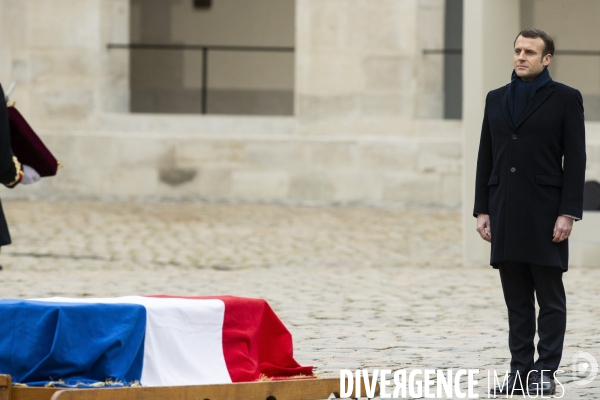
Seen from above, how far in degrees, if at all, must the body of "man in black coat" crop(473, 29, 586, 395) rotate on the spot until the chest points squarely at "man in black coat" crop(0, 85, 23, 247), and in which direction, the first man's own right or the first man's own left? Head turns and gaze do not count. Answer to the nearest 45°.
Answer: approximately 90° to the first man's own right

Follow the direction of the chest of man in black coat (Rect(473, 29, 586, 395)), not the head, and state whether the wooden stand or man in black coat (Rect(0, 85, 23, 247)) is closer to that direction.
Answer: the wooden stand

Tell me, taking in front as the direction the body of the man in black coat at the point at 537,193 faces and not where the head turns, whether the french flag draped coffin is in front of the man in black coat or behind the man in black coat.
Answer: in front

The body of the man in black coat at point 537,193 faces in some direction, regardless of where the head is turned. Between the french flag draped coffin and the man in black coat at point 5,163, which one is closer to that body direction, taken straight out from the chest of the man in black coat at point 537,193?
the french flag draped coffin

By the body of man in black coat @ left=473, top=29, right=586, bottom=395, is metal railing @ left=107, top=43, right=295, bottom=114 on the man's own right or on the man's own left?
on the man's own right

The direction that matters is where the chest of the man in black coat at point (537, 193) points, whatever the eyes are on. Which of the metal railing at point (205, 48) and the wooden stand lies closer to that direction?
the wooden stand

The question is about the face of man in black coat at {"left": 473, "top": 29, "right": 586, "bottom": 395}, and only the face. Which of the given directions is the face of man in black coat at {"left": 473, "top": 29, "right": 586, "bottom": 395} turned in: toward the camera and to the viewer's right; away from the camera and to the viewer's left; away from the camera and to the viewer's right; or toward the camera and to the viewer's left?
toward the camera and to the viewer's left
